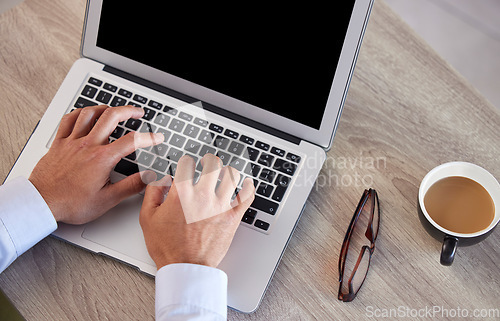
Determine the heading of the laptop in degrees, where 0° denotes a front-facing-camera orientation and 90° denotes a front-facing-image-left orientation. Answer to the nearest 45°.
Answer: approximately 45°
